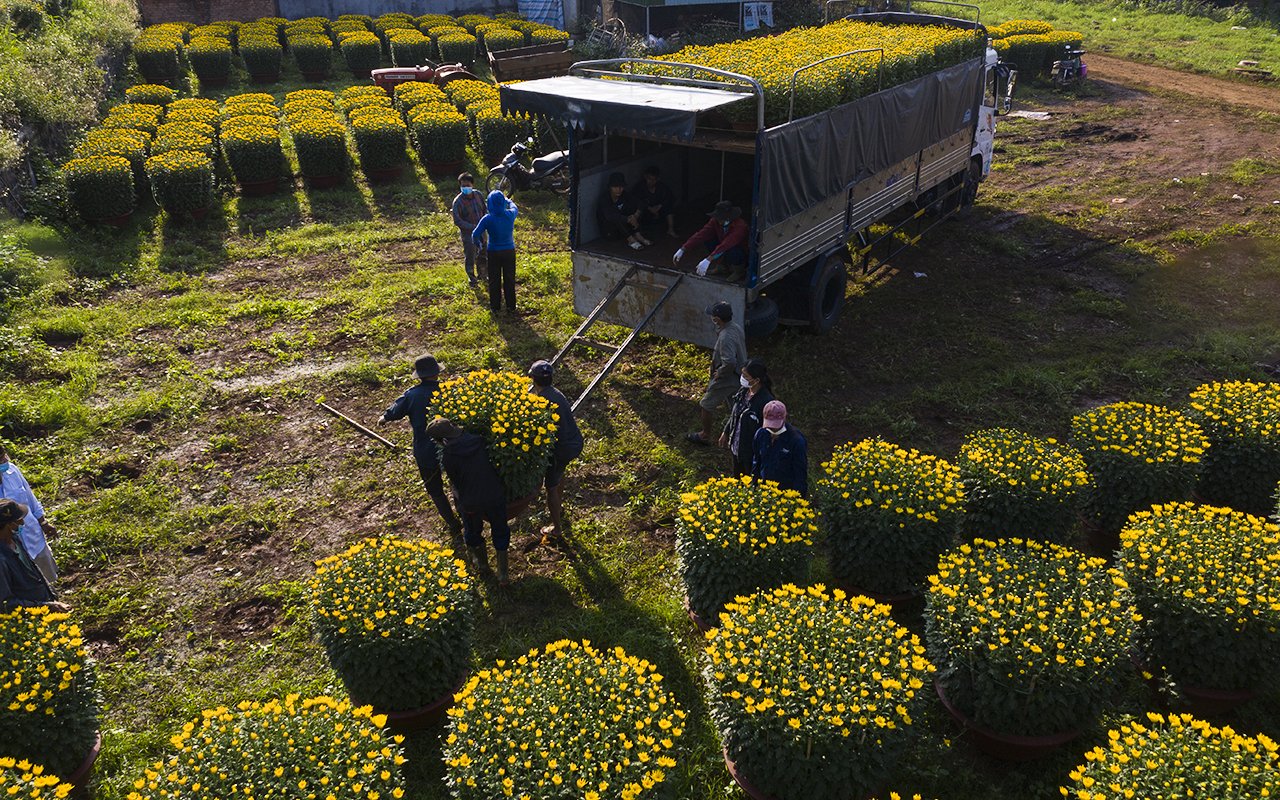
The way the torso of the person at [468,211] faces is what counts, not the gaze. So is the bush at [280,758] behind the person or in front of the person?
in front

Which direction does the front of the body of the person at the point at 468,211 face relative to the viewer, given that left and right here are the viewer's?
facing the viewer

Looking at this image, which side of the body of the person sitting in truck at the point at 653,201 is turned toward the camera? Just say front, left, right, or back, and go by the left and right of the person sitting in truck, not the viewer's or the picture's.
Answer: front

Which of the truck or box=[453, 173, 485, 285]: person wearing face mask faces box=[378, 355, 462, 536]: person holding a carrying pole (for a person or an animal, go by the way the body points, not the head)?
box=[453, 173, 485, 285]: person wearing face mask

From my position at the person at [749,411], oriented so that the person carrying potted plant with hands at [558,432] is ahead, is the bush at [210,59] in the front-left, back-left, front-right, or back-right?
front-right

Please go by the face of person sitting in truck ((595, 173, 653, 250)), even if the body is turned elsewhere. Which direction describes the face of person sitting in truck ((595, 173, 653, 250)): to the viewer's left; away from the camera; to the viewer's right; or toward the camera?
toward the camera

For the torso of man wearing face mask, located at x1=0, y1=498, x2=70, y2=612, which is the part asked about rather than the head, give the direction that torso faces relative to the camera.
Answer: to the viewer's right

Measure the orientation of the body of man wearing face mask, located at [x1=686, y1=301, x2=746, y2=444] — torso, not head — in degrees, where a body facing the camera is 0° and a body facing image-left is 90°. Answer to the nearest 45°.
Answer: approximately 90°

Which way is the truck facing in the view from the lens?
facing away from the viewer and to the right of the viewer

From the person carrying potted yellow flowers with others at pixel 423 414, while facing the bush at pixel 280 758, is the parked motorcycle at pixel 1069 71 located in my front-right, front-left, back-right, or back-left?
back-left

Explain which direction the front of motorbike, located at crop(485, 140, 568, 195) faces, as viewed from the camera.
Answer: facing to the left of the viewer

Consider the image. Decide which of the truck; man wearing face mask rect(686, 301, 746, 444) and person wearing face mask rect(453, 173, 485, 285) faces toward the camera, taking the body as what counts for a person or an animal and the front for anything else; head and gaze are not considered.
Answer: the person wearing face mask

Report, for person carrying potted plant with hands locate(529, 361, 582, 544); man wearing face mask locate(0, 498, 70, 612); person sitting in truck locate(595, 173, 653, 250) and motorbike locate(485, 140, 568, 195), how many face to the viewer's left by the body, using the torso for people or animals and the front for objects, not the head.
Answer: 2

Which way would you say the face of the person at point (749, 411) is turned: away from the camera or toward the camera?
toward the camera

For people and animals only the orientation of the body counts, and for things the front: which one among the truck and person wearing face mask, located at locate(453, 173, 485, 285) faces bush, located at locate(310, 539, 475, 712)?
the person wearing face mask
